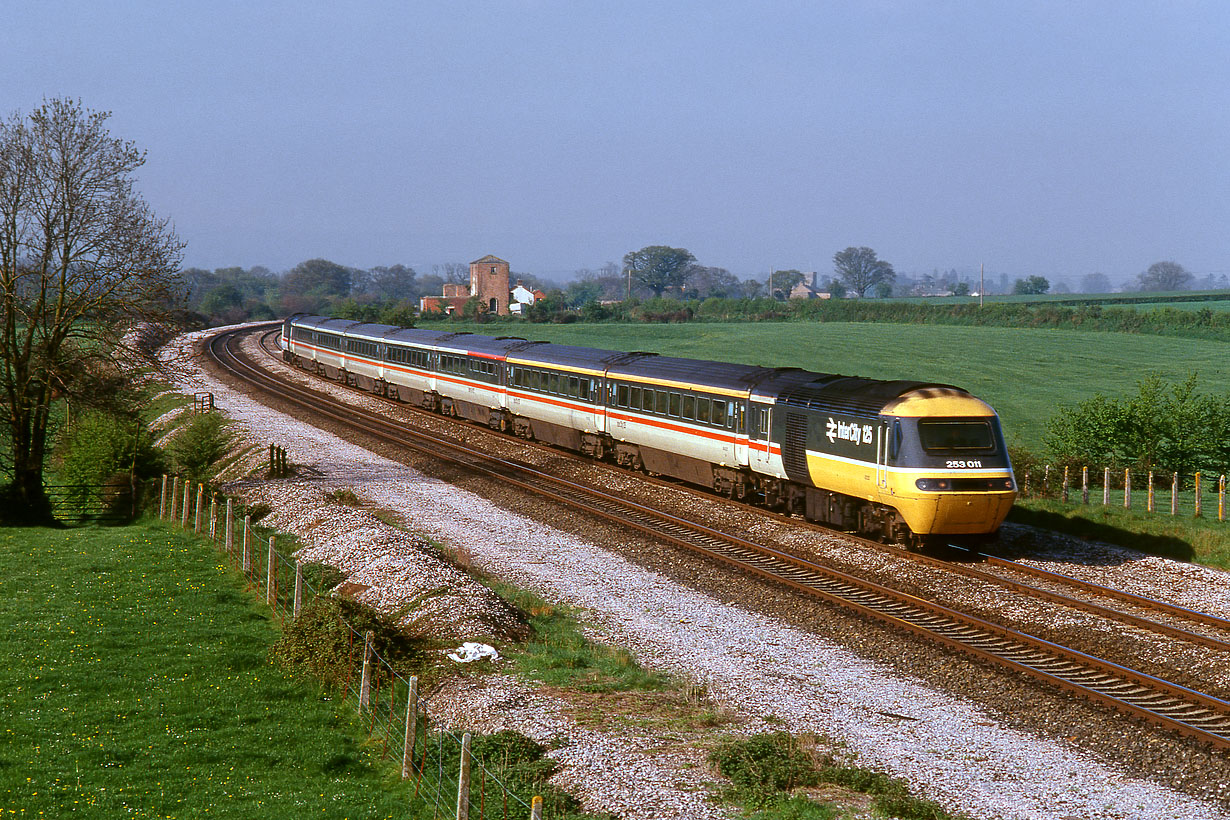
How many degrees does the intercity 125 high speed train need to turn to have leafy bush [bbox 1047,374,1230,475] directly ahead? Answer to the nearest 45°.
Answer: approximately 90° to its left

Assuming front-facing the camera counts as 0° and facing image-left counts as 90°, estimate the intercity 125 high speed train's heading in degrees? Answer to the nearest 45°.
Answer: approximately 315°

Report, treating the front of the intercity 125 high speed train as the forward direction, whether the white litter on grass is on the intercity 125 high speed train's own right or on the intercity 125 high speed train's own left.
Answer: on the intercity 125 high speed train's own right

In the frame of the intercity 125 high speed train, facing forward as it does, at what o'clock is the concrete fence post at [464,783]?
The concrete fence post is roughly at 2 o'clock from the intercity 125 high speed train.

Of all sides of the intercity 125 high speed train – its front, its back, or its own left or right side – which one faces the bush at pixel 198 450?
back
